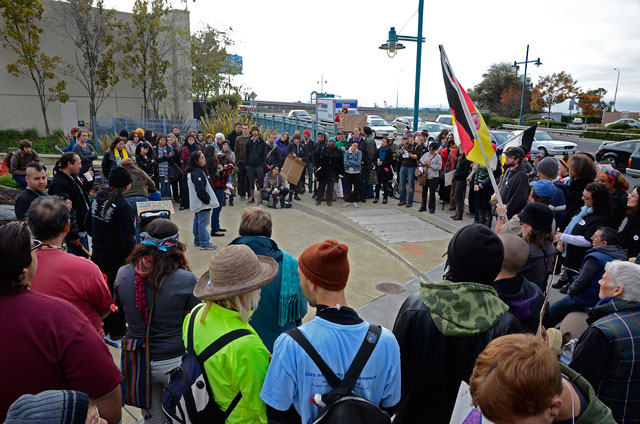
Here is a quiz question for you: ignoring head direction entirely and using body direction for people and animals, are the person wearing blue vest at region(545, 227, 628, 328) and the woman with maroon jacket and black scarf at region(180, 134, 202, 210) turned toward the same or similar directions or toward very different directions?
very different directions

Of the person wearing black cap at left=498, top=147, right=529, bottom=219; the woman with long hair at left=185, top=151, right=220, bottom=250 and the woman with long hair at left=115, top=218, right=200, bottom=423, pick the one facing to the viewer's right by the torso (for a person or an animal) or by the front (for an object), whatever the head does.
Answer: the woman with long hair at left=185, top=151, right=220, bottom=250

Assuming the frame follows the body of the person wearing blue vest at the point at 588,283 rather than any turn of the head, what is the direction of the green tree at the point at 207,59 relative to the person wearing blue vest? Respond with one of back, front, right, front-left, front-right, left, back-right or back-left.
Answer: front-right

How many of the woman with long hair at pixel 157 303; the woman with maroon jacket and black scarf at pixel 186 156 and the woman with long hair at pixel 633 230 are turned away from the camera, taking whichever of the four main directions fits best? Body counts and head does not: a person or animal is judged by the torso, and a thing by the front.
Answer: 1

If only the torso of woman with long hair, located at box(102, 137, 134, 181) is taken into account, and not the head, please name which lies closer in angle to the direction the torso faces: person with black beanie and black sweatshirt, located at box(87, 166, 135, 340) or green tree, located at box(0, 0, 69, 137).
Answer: the person with black beanie and black sweatshirt

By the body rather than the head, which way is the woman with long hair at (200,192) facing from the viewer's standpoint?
to the viewer's right

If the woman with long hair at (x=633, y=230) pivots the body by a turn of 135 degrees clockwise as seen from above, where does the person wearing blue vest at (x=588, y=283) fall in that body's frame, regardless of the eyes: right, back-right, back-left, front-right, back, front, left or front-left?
back-right

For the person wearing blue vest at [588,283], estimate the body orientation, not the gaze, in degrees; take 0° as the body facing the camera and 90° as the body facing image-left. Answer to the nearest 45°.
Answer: approximately 90°

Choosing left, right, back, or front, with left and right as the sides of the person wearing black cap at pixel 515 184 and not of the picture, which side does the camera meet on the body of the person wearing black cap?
left

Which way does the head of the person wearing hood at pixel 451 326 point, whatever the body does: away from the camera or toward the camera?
away from the camera

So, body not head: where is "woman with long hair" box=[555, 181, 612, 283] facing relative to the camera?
to the viewer's left

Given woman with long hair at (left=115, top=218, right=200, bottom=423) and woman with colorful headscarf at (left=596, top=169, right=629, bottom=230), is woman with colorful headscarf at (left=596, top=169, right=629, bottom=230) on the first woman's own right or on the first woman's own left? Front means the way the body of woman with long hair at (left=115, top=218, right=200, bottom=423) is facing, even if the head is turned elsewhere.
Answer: on the first woman's own right

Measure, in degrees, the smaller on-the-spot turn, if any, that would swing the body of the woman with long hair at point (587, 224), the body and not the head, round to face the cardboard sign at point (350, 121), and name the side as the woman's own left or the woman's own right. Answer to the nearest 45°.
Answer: approximately 45° to the woman's own right

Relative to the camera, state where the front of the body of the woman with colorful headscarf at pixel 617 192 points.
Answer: to the viewer's left

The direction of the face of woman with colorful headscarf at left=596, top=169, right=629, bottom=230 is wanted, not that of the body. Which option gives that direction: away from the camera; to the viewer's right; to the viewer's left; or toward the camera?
to the viewer's left

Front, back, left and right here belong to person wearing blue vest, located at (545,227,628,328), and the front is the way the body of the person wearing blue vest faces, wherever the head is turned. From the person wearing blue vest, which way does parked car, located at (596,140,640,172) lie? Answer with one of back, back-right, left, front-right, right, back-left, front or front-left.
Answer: right

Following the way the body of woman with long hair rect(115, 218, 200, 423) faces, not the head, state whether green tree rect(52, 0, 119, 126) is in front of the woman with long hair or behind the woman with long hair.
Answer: in front

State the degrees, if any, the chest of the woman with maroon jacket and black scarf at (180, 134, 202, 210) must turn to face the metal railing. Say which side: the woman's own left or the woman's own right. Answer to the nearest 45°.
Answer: approximately 90° to the woman's own left

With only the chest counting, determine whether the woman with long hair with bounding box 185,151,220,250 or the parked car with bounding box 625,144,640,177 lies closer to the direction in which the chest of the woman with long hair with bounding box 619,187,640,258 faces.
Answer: the woman with long hair
